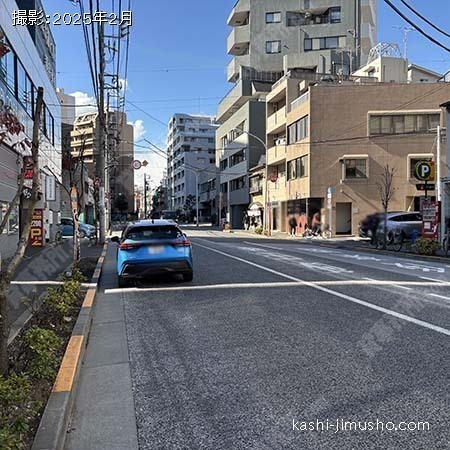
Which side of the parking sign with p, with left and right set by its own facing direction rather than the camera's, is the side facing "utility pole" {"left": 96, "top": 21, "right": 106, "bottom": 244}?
right

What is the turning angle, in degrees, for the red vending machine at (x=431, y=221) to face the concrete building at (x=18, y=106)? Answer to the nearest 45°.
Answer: approximately 45° to its right

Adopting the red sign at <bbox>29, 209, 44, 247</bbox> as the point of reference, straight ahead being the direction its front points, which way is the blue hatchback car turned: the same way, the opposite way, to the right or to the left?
the opposite way

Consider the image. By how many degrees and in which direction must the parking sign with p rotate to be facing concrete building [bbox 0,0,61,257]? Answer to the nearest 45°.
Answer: approximately 90° to its right

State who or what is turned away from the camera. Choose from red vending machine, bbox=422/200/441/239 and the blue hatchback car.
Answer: the blue hatchback car

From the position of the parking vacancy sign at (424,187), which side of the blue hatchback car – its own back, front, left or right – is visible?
right

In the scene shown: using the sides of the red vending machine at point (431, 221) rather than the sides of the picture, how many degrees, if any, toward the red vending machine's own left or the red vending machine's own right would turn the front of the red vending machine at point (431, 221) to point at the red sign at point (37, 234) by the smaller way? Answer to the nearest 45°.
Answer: approximately 90° to the red vending machine's own right

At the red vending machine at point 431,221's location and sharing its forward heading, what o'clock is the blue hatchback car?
The blue hatchback car is roughly at 1 o'clock from the red vending machine.

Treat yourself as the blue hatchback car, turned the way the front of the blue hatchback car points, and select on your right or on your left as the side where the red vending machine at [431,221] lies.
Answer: on your right
